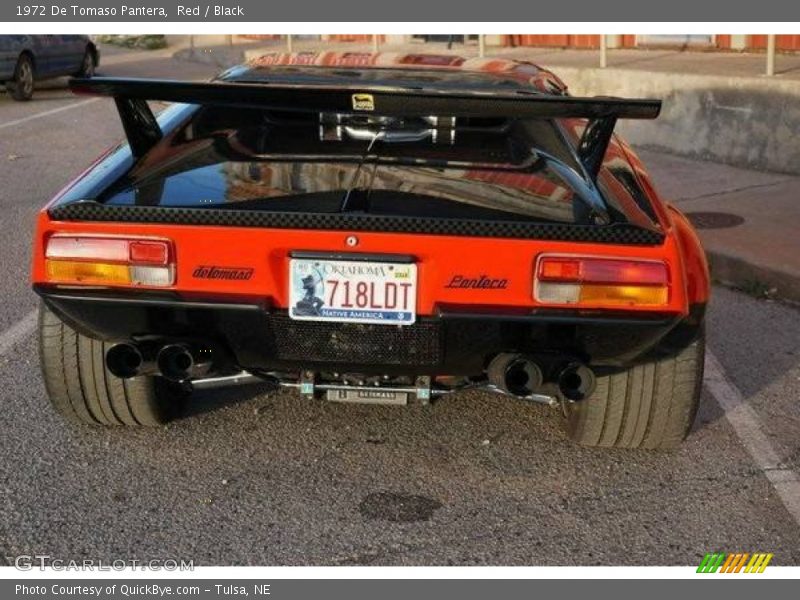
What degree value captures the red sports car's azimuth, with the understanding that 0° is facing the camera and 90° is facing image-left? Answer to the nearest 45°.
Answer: approximately 180°

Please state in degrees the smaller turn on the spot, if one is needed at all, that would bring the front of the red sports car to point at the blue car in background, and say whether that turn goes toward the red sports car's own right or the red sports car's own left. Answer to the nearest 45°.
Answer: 0° — it already faces it
